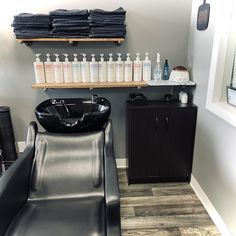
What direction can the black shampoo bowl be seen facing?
toward the camera

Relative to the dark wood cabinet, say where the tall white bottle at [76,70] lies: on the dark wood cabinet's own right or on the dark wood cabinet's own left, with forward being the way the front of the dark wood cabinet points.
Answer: on the dark wood cabinet's own right

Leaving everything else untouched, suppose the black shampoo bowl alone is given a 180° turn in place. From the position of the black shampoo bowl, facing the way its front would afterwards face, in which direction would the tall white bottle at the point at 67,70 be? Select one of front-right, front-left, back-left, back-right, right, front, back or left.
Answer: front

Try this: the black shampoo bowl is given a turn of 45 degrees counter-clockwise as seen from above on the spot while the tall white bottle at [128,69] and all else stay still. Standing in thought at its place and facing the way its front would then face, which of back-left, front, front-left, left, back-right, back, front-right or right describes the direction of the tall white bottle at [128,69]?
left

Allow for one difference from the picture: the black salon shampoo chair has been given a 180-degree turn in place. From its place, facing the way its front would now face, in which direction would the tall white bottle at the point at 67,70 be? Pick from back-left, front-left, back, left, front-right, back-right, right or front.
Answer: front

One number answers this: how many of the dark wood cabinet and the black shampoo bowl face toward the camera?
2

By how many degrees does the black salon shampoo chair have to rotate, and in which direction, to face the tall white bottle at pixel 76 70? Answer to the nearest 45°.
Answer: approximately 180°

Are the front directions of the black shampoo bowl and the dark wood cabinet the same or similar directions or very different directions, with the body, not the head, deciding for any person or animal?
same or similar directions

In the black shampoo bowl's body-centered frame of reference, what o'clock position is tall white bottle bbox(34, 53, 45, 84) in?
The tall white bottle is roughly at 5 o'clock from the black shampoo bowl.

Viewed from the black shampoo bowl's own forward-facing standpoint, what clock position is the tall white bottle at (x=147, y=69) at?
The tall white bottle is roughly at 8 o'clock from the black shampoo bowl.

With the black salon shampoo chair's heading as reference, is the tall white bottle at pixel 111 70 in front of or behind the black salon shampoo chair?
behind

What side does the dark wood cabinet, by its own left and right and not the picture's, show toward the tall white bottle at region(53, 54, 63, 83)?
right

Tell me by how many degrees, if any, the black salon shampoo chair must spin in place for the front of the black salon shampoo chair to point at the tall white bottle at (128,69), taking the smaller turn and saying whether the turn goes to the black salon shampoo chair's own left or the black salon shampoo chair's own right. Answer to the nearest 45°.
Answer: approximately 135° to the black salon shampoo chair's own left

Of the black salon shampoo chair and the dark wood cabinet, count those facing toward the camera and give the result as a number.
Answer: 2

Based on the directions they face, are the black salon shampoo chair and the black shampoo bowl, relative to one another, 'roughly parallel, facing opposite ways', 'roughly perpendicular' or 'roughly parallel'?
roughly parallel

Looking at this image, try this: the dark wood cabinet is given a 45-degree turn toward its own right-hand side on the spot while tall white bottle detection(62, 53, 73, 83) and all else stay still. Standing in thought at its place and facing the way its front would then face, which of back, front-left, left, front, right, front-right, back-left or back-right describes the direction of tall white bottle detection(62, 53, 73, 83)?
front-right

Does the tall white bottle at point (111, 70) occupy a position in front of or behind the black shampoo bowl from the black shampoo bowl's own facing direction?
behind
